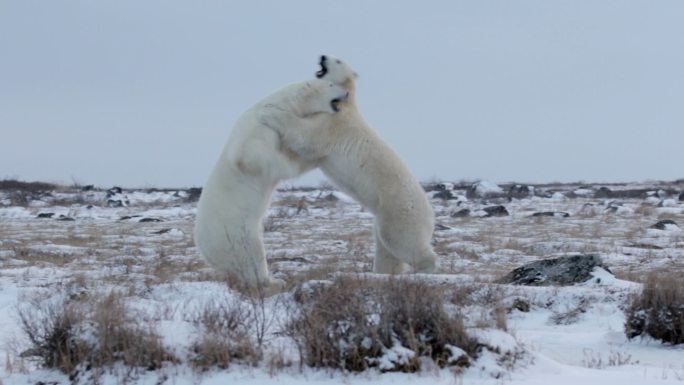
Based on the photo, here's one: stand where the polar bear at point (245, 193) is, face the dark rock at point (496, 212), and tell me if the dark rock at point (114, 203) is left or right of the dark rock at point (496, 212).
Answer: left

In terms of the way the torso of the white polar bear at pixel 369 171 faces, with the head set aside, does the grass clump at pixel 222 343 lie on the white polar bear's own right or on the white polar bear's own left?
on the white polar bear's own left

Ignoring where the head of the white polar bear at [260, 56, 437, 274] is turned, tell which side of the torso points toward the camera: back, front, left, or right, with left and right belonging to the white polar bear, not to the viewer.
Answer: left

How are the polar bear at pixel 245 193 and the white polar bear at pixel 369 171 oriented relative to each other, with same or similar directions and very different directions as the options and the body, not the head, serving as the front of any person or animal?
very different directions

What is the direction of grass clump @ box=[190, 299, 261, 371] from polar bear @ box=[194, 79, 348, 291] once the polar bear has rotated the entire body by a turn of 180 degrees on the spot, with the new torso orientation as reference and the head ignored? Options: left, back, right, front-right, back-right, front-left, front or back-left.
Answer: left

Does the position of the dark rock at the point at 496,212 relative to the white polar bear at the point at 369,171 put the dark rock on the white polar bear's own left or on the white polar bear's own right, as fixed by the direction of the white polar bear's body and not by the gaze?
on the white polar bear's own right

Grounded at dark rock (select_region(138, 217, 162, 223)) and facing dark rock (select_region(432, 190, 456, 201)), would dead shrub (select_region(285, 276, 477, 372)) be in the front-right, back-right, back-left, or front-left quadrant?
back-right

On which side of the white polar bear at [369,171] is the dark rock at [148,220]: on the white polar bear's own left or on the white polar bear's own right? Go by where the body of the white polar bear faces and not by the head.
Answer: on the white polar bear's own right

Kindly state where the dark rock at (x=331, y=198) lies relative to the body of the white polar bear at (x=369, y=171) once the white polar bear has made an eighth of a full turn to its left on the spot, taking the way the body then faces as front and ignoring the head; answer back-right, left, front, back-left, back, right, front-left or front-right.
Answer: back-right

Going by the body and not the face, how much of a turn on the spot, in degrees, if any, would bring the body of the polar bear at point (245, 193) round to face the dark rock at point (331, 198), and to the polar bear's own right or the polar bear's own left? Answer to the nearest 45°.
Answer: approximately 90° to the polar bear's own left

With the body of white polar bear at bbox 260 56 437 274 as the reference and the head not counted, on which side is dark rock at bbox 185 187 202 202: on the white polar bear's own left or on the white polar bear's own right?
on the white polar bear's own right

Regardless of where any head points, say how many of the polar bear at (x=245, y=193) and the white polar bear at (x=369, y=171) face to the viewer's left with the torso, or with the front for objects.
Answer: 1

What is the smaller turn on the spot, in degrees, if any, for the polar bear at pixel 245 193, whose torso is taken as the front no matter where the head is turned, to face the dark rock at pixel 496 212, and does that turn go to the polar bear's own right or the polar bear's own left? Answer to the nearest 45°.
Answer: approximately 45° to the polar bear's own left

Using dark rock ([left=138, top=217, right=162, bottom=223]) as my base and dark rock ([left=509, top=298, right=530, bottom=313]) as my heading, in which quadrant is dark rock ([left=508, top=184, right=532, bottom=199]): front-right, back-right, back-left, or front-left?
back-left

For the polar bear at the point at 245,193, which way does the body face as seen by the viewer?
to the viewer's right

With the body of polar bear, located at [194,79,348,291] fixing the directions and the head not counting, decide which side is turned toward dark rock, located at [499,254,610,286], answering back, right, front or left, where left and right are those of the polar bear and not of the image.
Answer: front
